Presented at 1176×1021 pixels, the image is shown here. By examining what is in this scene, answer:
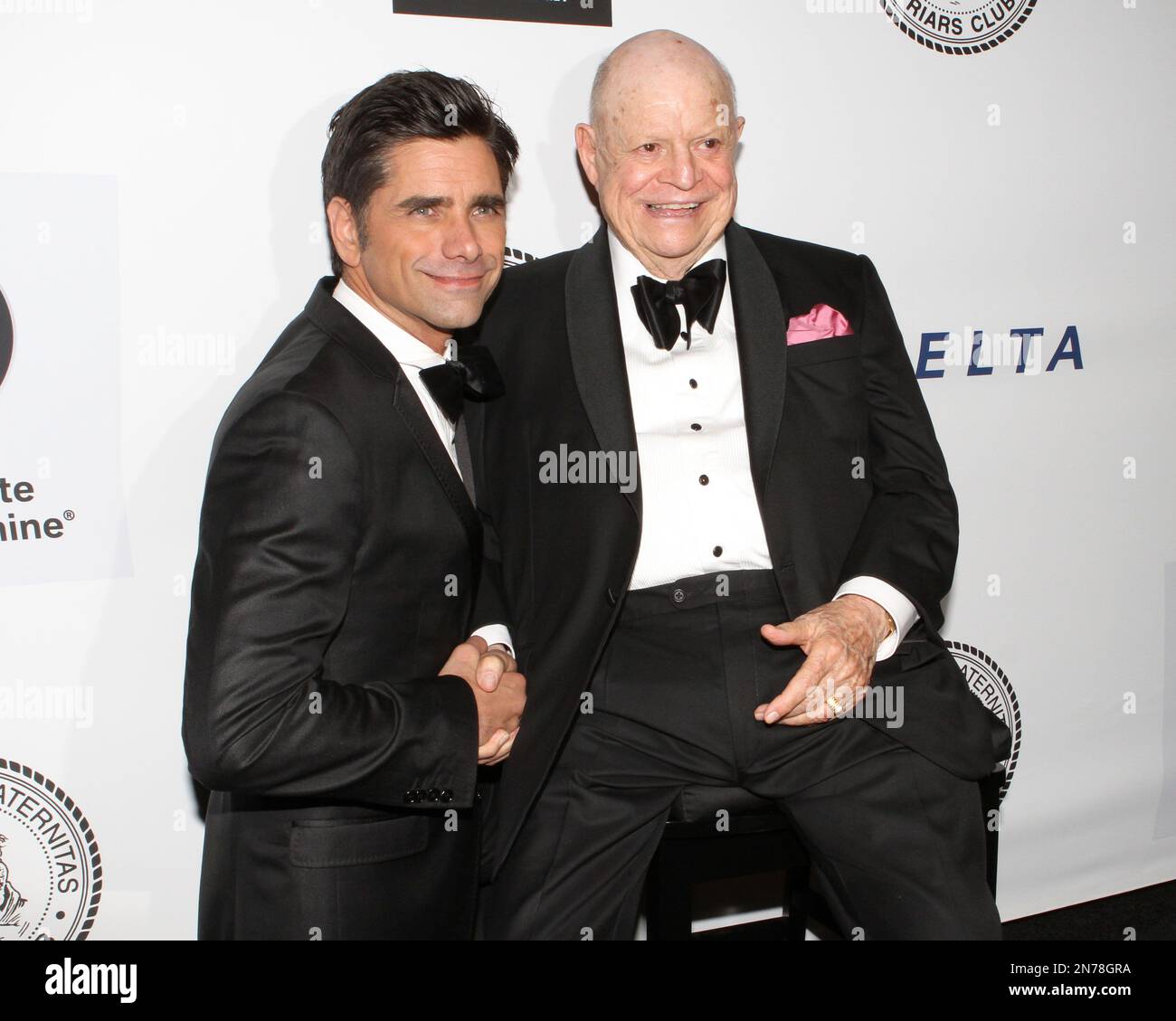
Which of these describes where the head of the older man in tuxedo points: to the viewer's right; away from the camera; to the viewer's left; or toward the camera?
toward the camera

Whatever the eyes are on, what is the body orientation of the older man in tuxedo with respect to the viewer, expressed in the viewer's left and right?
facing the viewer

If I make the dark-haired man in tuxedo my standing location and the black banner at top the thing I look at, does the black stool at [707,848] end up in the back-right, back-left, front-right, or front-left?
front-right
